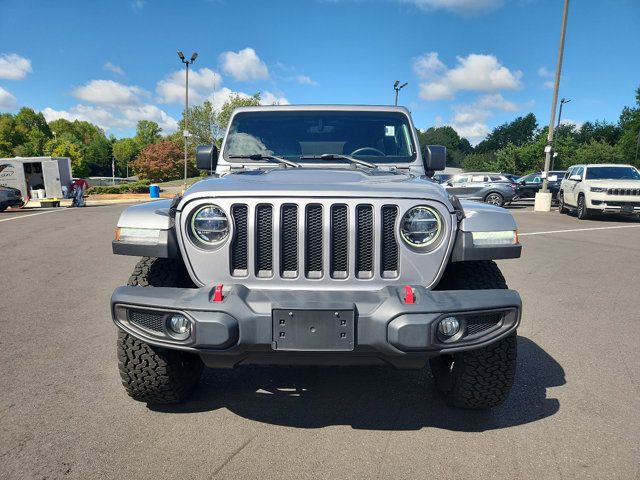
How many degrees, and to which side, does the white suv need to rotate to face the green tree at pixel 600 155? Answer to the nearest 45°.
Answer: approximately 135° to its left

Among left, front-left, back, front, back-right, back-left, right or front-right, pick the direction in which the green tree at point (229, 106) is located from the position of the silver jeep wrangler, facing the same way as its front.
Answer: back

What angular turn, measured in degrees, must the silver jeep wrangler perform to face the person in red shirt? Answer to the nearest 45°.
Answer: approximately 135° to its right

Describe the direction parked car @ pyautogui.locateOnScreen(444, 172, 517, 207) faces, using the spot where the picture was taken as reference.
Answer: facing away from the viewer and to the left of the viewer

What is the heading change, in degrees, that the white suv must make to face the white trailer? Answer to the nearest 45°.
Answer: approximately 135° to its right

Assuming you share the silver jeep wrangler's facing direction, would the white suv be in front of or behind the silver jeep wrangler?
behind

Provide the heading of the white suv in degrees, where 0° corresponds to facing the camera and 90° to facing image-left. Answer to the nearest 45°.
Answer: approximately 315°

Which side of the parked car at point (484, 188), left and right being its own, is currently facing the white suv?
back

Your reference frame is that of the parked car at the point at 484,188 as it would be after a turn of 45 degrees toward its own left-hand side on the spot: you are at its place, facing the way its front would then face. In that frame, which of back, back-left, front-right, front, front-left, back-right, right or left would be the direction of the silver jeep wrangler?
left
